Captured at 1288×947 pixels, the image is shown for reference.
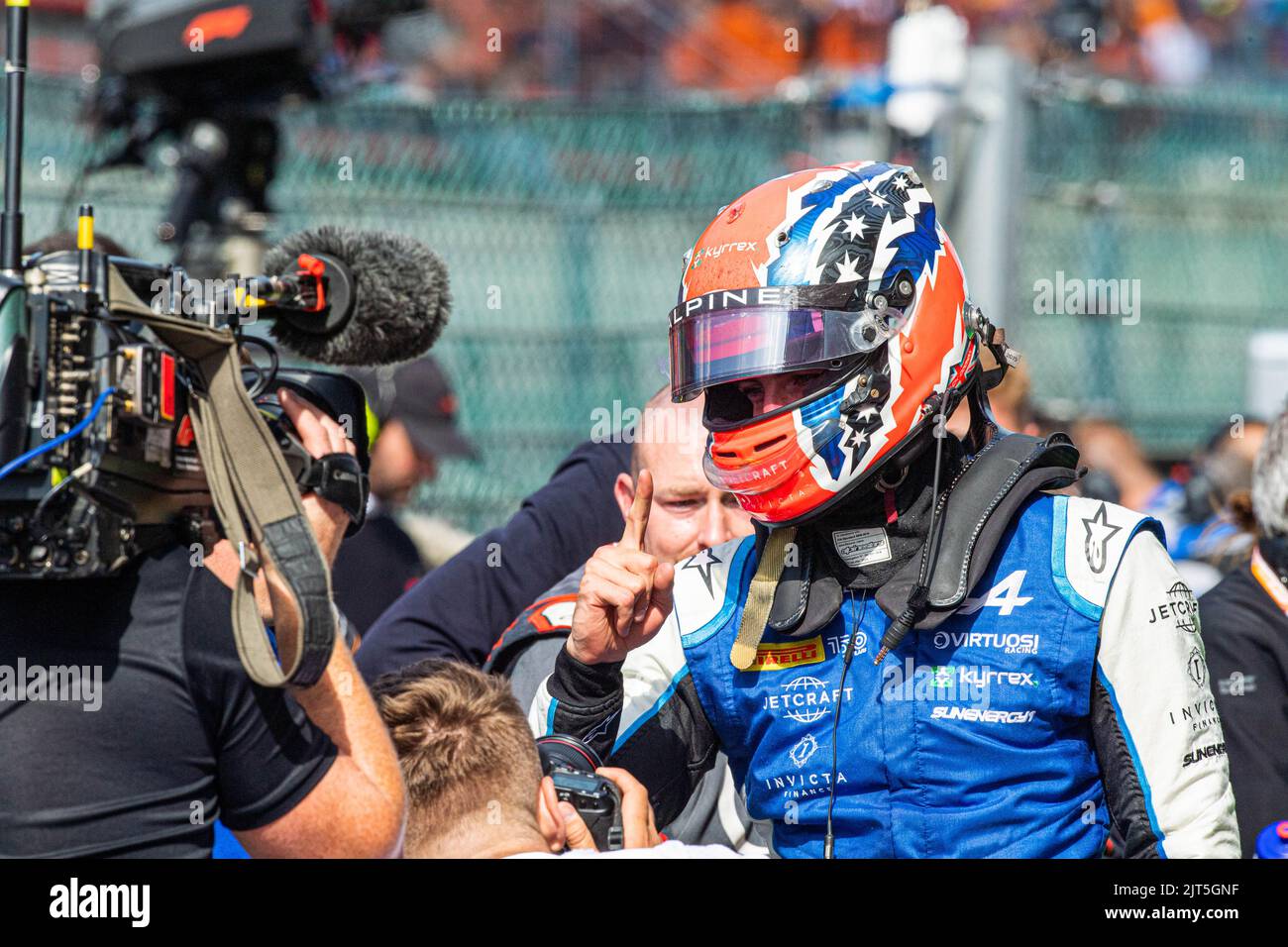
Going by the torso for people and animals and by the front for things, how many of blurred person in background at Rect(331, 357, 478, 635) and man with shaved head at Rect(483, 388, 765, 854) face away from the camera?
0

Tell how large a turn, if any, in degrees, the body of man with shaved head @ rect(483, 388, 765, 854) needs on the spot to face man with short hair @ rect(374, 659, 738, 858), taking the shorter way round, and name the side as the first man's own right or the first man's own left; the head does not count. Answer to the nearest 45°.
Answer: approximately 45° to the first man's own right

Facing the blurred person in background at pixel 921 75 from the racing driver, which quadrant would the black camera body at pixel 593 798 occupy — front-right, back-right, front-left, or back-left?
back-left

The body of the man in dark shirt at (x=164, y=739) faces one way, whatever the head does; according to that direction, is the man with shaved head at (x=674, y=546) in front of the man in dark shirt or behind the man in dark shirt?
in front

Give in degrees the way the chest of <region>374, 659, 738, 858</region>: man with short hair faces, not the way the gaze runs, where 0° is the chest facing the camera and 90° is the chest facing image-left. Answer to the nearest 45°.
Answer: approximately 225°

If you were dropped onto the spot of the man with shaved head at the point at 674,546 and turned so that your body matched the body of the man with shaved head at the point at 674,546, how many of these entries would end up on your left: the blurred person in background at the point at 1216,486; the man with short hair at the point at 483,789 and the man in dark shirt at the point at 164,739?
1

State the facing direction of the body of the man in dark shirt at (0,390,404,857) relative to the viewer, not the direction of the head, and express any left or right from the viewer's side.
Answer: facing away from the viewer and to the right of the viewer

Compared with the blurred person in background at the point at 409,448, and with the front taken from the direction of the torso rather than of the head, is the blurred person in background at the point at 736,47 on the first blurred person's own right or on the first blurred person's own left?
on the first blurred person's own left
